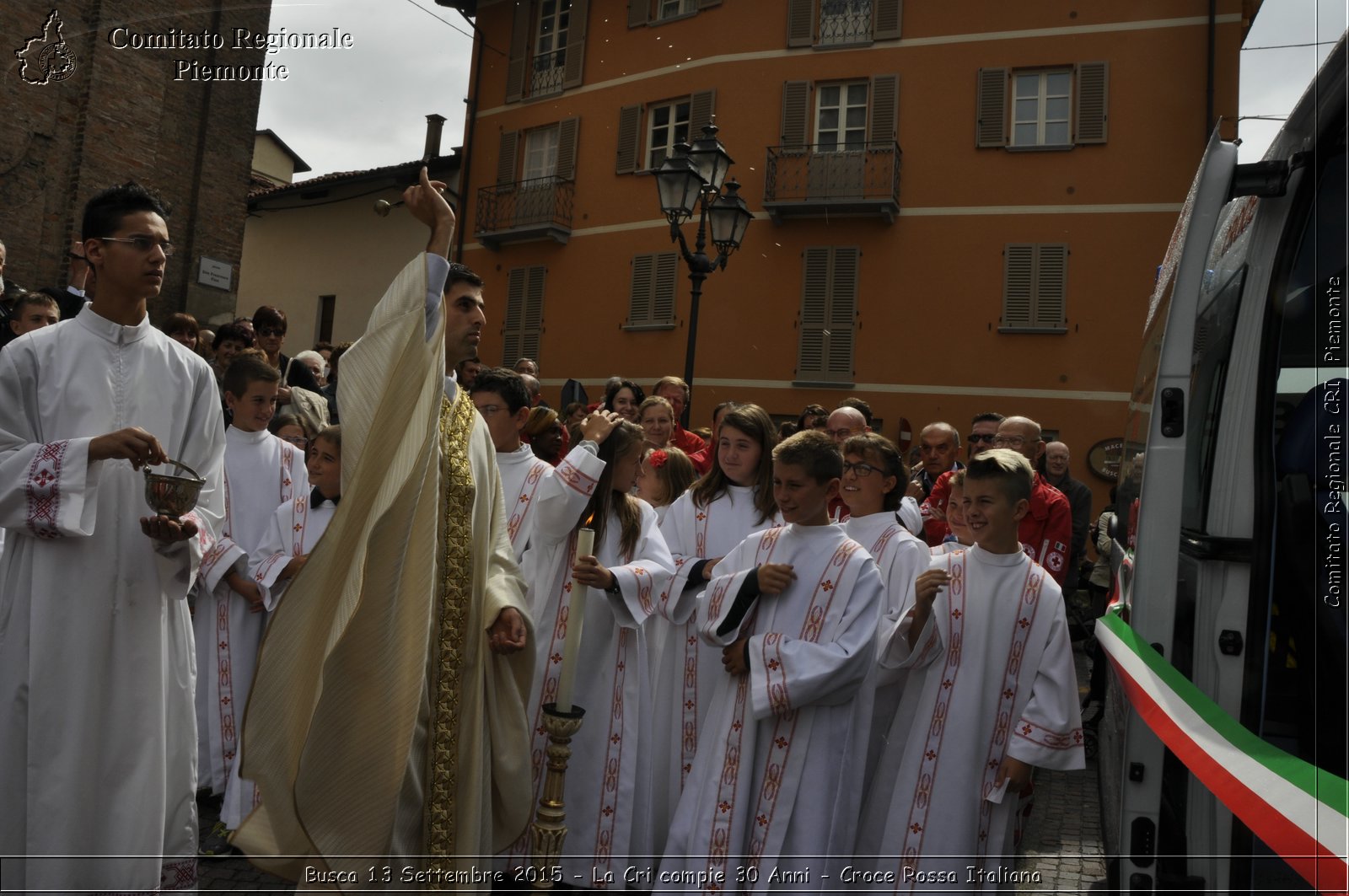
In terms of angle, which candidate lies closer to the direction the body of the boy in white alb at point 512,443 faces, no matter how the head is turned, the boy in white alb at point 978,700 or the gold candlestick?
the gold candlestick

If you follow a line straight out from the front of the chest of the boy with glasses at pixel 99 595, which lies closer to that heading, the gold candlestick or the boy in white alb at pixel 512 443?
the gold candlestick

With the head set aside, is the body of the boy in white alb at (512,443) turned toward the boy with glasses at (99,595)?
yes

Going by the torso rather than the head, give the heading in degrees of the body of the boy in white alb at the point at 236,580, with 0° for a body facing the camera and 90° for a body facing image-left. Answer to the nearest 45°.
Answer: approximately 315°

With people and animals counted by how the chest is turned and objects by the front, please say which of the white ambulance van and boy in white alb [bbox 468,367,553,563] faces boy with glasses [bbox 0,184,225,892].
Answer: the boy in white alb

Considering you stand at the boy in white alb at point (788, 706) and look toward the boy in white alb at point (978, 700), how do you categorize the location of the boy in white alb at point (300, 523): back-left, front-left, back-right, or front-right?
back-left

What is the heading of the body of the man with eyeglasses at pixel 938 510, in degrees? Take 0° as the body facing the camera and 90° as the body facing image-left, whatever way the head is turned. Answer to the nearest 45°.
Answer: approximately 45°

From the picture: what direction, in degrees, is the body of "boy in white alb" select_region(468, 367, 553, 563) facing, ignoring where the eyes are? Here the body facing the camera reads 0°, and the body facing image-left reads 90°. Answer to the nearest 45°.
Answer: approximately 45°

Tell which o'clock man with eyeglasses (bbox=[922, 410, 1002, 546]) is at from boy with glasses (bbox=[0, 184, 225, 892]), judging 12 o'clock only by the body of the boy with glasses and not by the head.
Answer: The man with eyeglasses is roughly at 10 o'clock from the boy with glasses.
